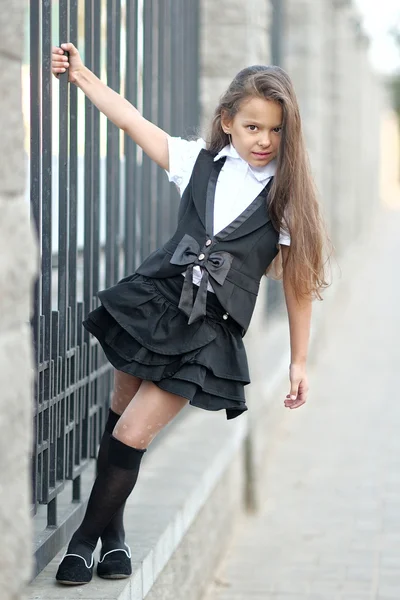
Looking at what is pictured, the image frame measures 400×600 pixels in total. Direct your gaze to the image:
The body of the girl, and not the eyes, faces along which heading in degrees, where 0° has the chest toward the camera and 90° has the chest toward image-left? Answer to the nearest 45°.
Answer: approximately 0°

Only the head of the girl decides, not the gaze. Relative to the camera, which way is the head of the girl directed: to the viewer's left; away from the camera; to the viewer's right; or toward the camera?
toward the camera
